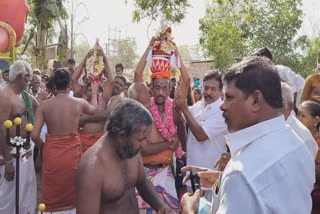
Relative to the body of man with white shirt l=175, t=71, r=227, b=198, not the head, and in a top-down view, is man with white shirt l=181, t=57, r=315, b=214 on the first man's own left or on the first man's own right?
on the first man's own left

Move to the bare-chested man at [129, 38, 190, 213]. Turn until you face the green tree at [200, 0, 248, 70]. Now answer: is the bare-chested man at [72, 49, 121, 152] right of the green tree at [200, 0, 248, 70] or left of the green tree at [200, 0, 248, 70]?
left

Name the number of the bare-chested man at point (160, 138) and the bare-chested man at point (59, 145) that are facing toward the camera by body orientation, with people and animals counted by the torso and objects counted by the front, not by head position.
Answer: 1

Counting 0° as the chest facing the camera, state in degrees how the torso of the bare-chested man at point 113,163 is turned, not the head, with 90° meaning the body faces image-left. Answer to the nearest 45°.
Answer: approximately 315°

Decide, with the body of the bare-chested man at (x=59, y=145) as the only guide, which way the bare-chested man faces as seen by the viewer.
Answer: away from the camera

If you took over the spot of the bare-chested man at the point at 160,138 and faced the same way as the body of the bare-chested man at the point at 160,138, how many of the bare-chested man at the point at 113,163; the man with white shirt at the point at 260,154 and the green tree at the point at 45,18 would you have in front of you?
2

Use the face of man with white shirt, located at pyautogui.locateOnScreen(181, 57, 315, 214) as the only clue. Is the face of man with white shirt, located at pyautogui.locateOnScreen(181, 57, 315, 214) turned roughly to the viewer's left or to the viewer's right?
to the viewer's left

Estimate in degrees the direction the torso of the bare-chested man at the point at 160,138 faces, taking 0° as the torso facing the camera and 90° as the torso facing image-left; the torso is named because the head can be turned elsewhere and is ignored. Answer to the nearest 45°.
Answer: approximately 0°

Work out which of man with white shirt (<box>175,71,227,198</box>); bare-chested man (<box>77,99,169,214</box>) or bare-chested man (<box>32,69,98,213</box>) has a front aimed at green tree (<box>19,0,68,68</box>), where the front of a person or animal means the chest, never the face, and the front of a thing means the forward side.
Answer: bare-chested man (<box>32,69,98,213</box>)

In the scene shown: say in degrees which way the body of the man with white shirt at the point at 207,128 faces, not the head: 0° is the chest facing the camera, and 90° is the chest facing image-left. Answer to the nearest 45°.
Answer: approximately 45°
